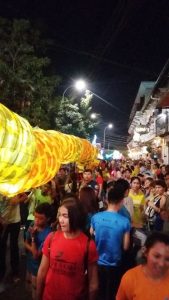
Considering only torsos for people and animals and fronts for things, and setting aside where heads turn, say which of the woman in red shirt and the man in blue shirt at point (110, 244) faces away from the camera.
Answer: the man in blue shirt

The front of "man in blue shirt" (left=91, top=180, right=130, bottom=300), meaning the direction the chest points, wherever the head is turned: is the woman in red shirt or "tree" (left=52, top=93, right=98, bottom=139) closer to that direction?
the tree

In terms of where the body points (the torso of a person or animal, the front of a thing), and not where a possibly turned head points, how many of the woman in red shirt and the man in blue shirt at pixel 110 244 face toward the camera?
1

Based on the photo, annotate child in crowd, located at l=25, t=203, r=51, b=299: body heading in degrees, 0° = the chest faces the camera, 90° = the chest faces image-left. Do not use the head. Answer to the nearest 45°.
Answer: approximately 45°

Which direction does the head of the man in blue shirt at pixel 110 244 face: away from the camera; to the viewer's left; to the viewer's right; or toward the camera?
away from the camera

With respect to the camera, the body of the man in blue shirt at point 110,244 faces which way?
away from the camera

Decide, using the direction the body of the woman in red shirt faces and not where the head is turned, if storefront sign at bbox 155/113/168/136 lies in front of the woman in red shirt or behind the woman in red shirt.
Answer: behind

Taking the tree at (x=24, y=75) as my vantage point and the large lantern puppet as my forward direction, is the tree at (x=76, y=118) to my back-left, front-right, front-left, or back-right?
back-left

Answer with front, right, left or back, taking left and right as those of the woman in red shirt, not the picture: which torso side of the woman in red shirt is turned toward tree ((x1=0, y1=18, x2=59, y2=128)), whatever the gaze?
back
